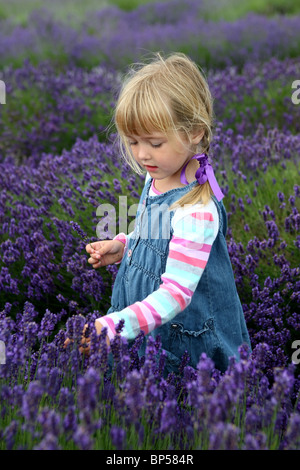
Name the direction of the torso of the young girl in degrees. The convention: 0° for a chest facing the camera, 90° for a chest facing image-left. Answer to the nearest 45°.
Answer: approximately 45°

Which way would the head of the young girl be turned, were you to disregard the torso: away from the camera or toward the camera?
toward the camera
